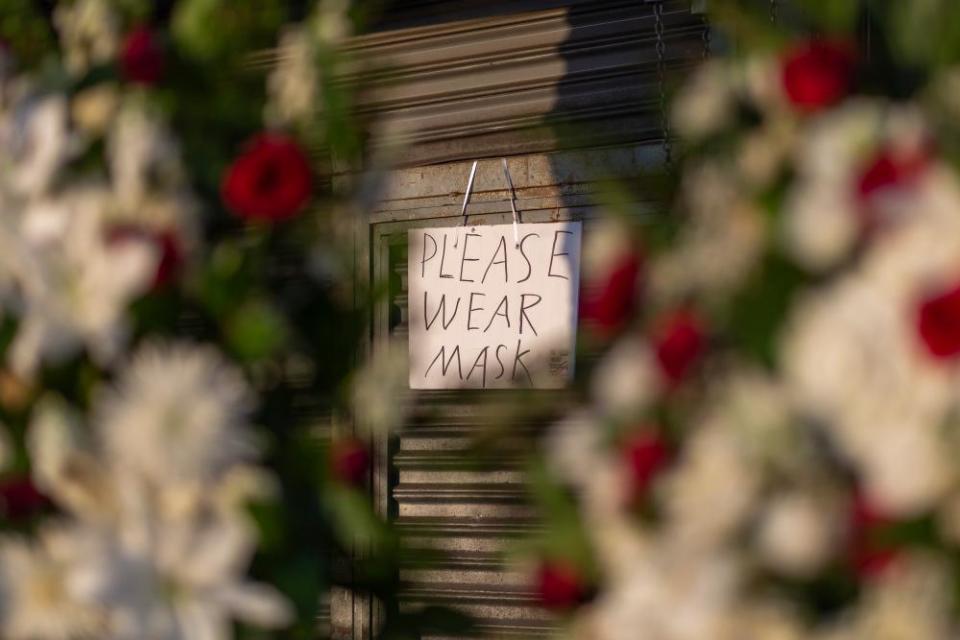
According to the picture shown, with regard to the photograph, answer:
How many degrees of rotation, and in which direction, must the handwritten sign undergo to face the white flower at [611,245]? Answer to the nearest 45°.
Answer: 0° — it already faces it

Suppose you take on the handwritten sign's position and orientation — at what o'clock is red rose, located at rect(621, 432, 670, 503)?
The red rose is roughly at 12 o'clock from the handwritten sign.

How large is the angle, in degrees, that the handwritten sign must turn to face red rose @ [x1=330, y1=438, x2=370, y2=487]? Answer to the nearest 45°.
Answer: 0° — it already faces it

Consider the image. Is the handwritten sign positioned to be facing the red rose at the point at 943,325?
yes

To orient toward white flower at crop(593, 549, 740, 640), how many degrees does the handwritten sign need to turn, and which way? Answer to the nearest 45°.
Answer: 0° — it already faces it

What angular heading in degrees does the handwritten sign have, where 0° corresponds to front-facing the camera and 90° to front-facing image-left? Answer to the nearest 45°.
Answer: approximately 0°

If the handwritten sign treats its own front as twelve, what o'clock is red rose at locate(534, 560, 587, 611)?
The red rose is roughly at 12 o'clock from the handwritten sign.

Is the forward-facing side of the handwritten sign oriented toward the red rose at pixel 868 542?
yes

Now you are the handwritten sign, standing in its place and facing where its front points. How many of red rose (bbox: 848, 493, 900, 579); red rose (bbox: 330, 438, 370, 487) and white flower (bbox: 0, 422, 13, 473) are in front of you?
3
